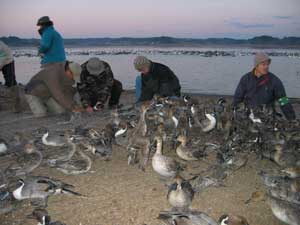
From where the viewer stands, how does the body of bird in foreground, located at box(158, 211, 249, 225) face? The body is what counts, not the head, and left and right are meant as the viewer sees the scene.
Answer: facing to the right of the viewer

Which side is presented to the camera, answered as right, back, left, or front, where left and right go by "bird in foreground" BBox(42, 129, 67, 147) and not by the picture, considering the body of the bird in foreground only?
left

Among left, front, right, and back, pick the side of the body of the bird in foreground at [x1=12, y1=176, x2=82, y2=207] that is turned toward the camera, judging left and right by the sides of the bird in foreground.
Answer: left

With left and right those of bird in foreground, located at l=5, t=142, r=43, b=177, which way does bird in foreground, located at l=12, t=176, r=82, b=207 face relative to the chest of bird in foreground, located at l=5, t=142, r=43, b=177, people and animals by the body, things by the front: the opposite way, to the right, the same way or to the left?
the opposite way

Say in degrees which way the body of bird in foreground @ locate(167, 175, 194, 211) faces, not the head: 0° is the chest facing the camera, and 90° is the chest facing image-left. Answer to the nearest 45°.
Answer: approximately 0°

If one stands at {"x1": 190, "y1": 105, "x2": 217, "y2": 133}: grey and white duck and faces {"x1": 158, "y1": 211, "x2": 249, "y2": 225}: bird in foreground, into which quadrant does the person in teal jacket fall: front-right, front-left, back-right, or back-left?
back-right

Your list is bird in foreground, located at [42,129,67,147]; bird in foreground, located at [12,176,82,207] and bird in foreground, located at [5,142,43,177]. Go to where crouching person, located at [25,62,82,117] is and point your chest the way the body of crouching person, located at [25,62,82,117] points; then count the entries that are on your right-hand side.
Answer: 3

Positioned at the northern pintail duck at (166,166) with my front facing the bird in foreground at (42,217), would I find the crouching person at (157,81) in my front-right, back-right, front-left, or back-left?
back-right
